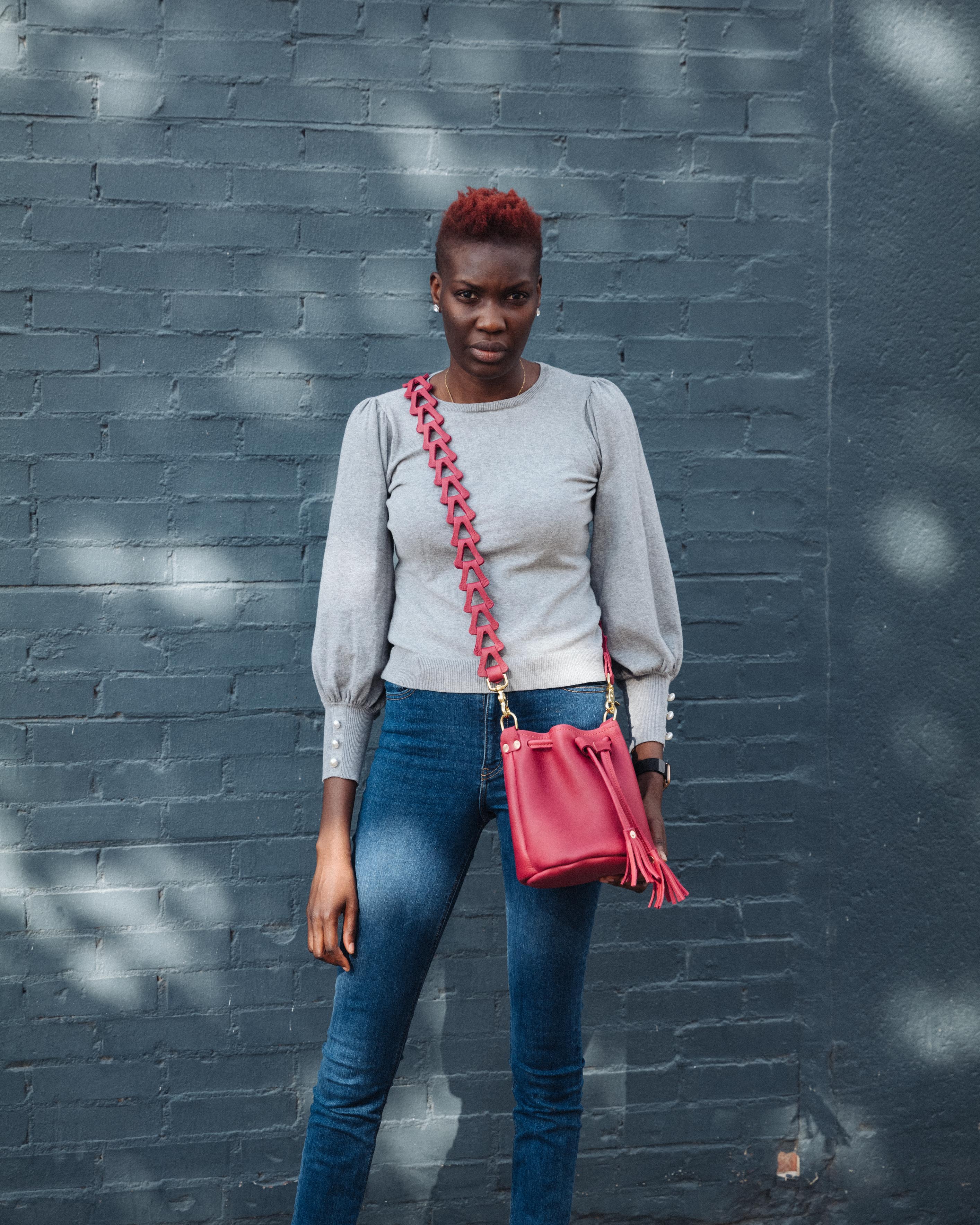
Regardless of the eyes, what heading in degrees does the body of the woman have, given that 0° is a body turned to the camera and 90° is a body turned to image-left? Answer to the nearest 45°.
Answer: approximately 0°
